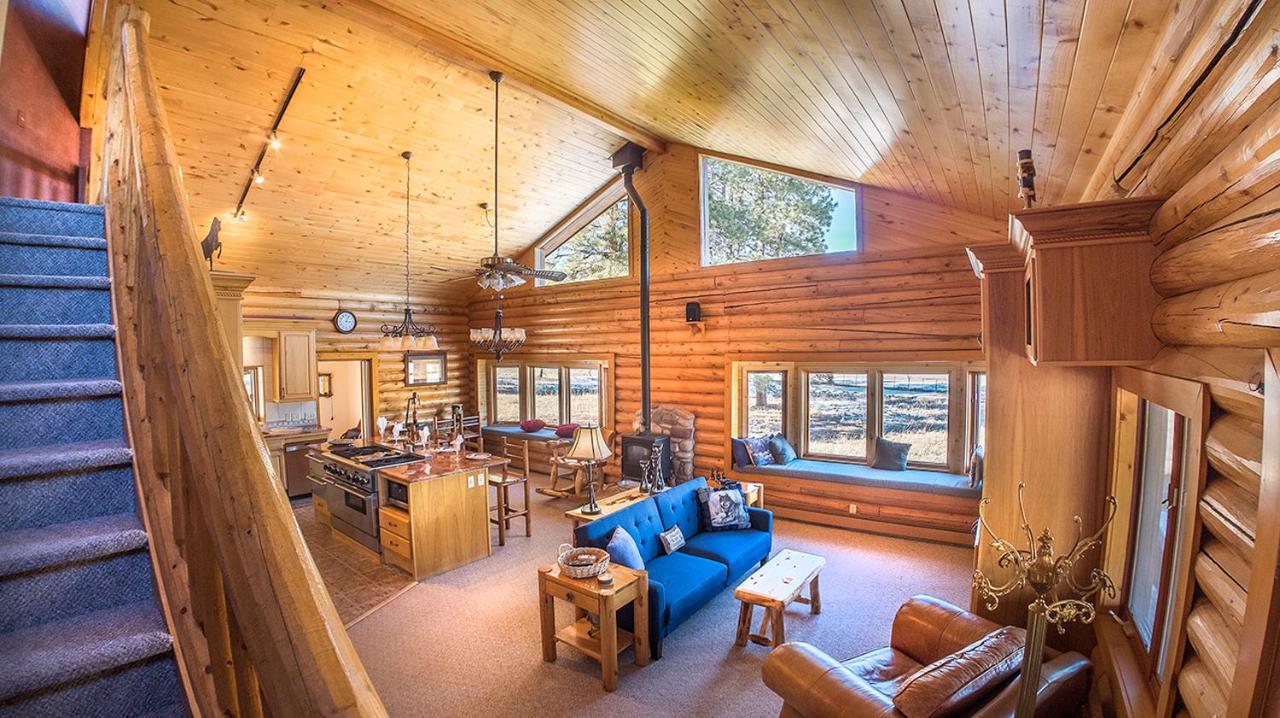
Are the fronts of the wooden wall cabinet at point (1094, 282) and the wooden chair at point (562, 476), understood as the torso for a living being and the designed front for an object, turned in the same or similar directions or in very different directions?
same or similar directions

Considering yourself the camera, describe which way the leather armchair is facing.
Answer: facing away from the viewer and to the left of the viewer

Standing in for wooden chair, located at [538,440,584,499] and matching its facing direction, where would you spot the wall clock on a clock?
The wall clock is roughly at 5 o'clock from the wooden chair.

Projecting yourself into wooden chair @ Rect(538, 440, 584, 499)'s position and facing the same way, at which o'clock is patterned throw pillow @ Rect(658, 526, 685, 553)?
The patterned throw pillow is roughly at 1 o'clock from the wooden chair.

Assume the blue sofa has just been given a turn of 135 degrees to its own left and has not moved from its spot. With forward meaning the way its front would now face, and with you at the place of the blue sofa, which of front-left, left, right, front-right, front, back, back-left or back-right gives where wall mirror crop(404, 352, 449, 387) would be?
front-left

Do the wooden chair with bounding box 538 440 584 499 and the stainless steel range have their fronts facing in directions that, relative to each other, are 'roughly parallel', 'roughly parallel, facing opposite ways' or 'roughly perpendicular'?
roughly perpendicular

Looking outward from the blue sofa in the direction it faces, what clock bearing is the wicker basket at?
The wicker basket is roughly at 3 o'clock from the blue sofa.

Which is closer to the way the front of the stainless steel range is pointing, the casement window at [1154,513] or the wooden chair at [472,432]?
the casement window

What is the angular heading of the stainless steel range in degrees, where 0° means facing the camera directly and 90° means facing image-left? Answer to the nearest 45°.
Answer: approximately 45°

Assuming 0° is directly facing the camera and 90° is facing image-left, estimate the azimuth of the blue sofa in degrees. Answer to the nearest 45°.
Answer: approximately 315°
